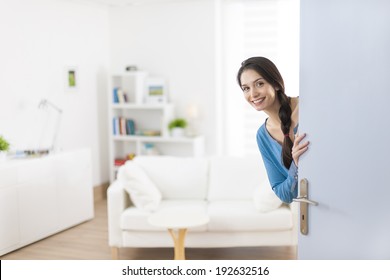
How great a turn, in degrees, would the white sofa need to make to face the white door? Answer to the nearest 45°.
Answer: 0° — it already faces it

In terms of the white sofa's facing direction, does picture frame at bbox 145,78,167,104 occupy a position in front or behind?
behind

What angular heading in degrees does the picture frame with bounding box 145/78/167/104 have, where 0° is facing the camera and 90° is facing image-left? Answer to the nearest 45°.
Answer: approximately 0°

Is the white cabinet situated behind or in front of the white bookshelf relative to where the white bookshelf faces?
in front

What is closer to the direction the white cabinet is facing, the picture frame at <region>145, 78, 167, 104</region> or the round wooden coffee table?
the round wooden coffee table

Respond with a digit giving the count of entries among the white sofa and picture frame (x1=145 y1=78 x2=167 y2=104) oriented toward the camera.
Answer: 2

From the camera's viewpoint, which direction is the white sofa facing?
toward the camera

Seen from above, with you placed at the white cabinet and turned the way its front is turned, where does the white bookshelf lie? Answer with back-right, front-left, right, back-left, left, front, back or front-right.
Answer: left

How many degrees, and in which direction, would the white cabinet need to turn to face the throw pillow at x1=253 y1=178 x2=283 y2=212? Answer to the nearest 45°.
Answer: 0° — it already faces it

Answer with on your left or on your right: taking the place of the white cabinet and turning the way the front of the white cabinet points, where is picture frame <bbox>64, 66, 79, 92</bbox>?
on your left

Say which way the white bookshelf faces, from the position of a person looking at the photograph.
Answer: facing the viewer

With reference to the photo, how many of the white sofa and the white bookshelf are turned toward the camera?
2
